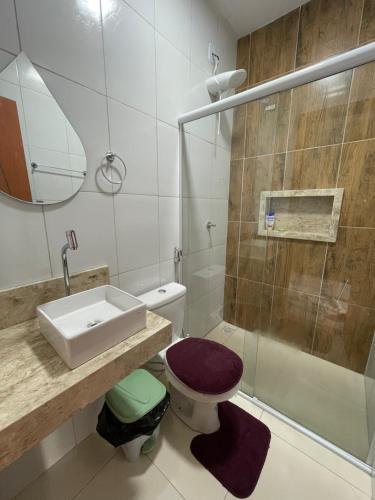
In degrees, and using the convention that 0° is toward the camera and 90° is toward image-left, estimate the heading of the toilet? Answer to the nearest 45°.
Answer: approximately 315°

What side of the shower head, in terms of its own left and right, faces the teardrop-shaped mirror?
right

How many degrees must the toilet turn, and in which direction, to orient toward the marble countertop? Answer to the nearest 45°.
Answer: approximately 90° to its right

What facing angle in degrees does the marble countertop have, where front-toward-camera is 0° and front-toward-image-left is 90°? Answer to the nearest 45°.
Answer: approximately 315°

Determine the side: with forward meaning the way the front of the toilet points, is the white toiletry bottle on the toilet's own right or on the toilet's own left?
on the toilet's own left
